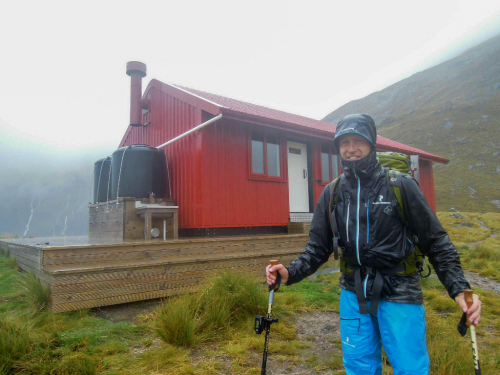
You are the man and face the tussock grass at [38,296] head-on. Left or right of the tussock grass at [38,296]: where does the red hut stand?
right

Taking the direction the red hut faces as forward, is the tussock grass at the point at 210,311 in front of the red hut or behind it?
in front

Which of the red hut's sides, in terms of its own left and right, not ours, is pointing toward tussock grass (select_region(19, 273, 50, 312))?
right

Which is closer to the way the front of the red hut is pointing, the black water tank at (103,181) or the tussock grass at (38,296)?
the tussock grass

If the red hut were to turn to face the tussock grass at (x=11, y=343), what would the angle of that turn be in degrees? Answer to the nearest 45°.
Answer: approximately 45° to its right

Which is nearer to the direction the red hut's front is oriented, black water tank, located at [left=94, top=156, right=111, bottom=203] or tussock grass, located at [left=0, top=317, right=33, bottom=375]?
the tussock grass
